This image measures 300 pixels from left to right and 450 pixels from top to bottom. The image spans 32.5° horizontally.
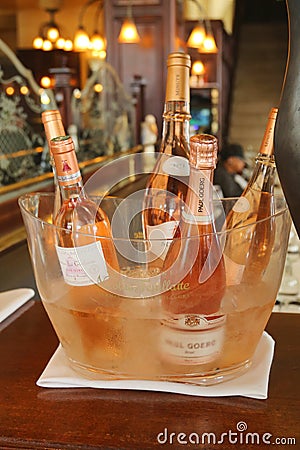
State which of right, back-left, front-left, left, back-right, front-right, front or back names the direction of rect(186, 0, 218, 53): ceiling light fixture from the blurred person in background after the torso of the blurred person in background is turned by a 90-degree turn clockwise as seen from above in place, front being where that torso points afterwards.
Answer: back-right

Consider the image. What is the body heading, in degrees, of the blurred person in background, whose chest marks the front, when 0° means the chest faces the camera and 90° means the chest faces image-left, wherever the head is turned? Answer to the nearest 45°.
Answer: approximately 315°

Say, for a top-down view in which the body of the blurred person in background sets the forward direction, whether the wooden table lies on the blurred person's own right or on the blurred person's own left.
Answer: on the blurred person's own right

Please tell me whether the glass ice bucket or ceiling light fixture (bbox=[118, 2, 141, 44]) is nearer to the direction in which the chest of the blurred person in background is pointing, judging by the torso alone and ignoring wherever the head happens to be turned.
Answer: the glass ice bucket

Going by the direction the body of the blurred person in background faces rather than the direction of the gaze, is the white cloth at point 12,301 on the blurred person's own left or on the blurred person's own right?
on the blurred person's own right

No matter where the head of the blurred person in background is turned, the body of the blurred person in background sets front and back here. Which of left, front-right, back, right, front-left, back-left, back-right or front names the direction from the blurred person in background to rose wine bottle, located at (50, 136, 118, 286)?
front-right

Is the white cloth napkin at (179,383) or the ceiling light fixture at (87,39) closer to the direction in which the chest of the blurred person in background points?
the white cloth napkin

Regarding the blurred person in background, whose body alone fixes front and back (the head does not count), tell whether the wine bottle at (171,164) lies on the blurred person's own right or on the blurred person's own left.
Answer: on the blurred person's own right
